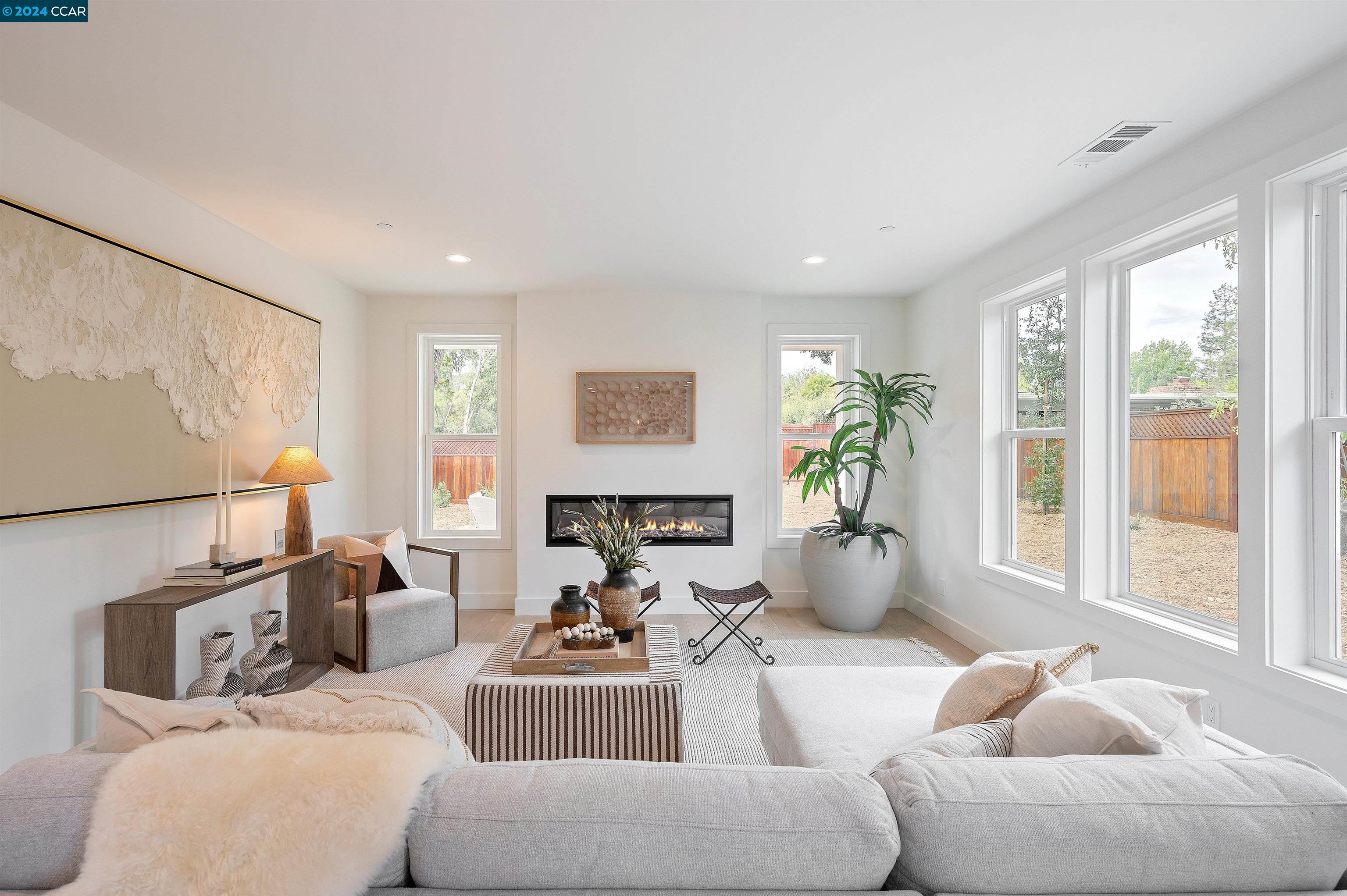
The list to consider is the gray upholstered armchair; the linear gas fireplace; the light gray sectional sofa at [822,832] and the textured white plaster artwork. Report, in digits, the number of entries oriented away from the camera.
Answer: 1

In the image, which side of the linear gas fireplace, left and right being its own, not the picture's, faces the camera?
front

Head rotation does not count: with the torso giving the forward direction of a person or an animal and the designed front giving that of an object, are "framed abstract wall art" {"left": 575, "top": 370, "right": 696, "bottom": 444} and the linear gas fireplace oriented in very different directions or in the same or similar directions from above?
same or similar directions

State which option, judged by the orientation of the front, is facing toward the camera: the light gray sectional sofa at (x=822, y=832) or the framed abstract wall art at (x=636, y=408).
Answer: the framed abstract wall art

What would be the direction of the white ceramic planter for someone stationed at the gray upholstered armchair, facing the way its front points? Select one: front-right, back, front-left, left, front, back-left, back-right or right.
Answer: front-left

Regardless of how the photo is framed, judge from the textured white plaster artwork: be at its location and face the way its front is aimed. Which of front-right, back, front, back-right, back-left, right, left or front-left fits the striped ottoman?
front

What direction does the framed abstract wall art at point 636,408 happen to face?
toward the camera

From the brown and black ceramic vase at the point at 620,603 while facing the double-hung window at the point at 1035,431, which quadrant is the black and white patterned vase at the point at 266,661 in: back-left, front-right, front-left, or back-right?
back-left

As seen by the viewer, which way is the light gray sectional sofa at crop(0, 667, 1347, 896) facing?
away from the camera

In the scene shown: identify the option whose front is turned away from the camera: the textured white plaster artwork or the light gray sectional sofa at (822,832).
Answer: the light gray sectional sofa

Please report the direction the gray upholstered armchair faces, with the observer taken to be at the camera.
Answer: facing the viewer and to the right of the viewer

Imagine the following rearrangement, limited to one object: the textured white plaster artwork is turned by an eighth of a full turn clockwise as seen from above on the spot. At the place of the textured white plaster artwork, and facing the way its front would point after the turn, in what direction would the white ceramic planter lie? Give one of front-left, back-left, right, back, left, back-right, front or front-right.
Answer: left

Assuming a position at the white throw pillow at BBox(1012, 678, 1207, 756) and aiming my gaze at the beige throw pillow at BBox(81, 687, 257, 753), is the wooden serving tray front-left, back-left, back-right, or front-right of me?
front-right

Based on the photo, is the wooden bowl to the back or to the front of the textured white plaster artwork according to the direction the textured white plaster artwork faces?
to the front

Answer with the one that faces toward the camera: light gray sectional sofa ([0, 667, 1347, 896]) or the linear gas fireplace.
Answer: the linear gas fireplace

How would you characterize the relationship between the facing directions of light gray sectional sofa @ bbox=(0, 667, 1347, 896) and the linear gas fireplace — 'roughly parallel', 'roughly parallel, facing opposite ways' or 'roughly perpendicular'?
roughly parallel, facing opposite ways

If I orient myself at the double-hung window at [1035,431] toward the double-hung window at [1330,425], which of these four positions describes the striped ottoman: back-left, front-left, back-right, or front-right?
front-right
